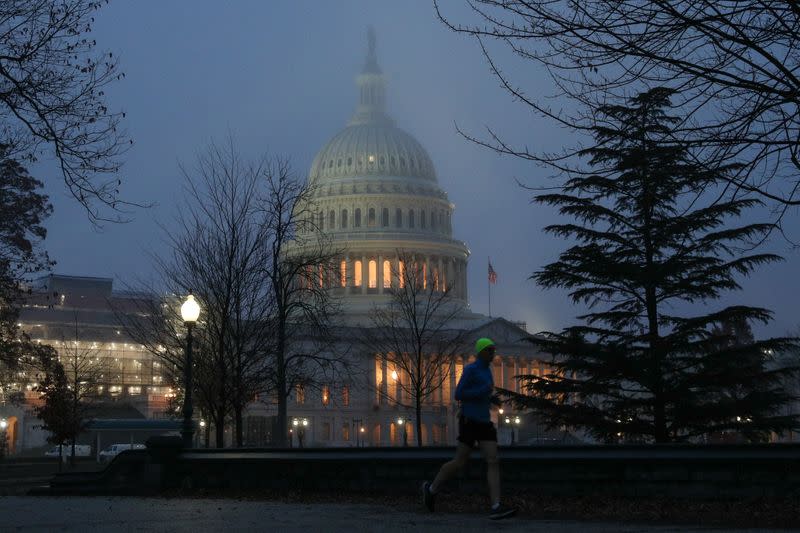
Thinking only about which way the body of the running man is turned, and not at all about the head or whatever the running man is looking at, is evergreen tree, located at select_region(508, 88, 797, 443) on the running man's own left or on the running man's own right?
on the running man's own left

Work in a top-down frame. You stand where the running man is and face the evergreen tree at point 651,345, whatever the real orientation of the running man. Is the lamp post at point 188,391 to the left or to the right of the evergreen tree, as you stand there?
left

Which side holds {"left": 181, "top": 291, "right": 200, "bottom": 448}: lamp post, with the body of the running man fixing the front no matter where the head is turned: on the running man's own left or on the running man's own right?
on the running man's own left

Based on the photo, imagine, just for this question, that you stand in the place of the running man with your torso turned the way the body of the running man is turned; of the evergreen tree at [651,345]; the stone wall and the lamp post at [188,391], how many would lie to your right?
0

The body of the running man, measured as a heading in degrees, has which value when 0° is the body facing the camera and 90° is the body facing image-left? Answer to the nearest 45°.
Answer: approximately 270°

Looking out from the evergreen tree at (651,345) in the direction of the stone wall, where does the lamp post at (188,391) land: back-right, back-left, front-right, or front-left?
front-right
